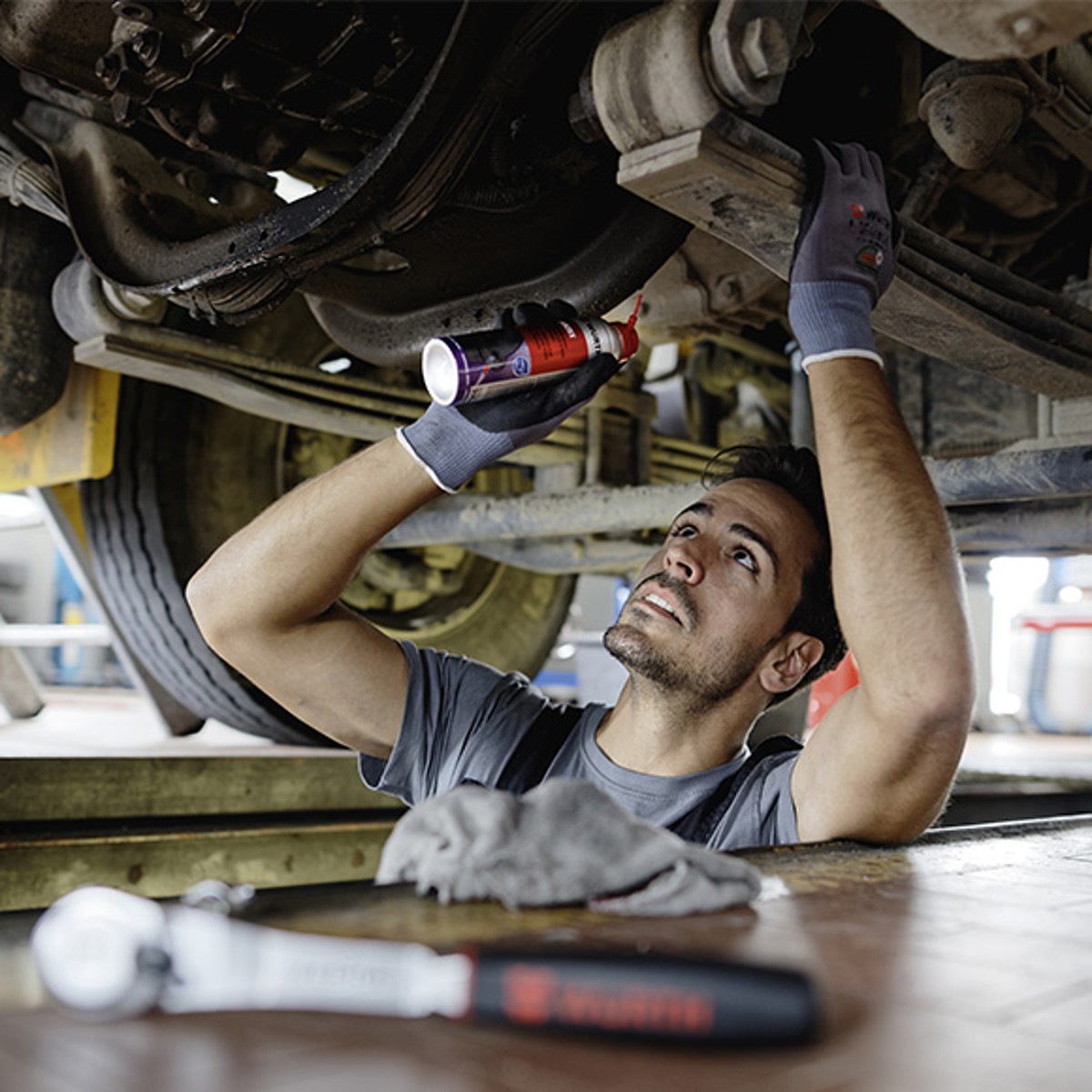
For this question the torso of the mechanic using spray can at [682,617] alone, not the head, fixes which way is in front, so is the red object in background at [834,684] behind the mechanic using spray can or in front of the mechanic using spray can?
behind

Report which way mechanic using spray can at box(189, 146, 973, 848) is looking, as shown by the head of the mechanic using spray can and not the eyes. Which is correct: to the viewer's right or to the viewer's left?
to the viewer's left

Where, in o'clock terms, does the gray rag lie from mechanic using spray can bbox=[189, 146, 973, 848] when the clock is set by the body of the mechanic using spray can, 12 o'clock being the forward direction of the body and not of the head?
The gray rag is roughly at 11 o'clock from the mechanic using spray can.

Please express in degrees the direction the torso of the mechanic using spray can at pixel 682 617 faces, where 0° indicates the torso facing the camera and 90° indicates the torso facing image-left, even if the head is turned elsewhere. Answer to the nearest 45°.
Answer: approximately 45°
